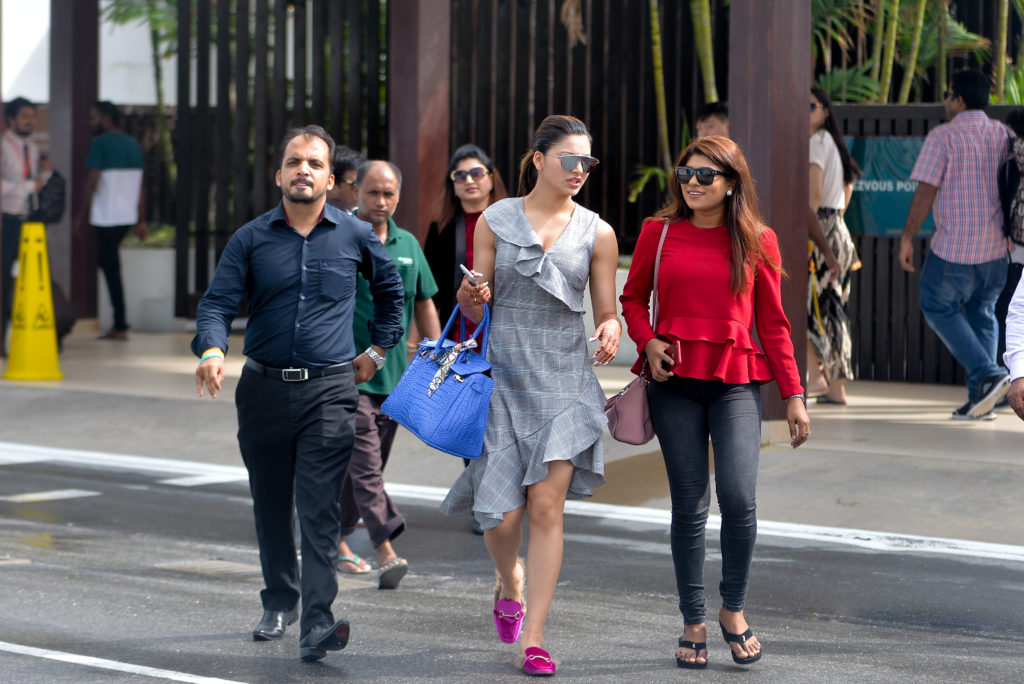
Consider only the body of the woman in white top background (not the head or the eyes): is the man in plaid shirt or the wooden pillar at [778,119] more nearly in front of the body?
the wooden pillar

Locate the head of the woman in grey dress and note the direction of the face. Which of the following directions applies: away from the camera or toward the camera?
toward the camera

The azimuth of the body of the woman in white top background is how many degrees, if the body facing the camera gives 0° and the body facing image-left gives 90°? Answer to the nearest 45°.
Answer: approximately 90°

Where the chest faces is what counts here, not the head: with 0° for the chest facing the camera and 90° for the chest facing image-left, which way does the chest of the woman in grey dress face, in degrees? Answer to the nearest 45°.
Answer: approximately 0°

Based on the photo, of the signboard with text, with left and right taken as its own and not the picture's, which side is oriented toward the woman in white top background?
front

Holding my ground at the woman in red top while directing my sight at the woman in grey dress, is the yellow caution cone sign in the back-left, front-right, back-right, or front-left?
front-right

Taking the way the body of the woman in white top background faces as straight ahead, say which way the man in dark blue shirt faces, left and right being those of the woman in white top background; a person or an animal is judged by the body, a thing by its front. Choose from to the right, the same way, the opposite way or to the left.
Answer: to the left

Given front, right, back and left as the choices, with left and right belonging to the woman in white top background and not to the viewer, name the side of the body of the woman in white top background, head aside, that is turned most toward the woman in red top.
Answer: left

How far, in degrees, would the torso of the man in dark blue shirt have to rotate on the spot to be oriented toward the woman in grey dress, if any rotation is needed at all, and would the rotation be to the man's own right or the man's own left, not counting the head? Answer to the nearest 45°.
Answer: approximately 45° to the man's own left

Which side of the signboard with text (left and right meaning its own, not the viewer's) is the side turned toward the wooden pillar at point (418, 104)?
right

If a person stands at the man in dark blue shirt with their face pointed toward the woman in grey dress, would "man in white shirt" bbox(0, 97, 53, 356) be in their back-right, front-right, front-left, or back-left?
back-left

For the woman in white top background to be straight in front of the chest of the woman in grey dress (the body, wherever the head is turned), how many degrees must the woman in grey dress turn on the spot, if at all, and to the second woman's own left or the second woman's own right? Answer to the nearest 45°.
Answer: approximately 180°

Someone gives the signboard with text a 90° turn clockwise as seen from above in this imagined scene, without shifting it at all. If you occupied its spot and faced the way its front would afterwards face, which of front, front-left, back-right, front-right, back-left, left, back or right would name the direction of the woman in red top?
left

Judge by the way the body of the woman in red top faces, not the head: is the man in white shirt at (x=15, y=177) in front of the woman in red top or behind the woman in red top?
behind
